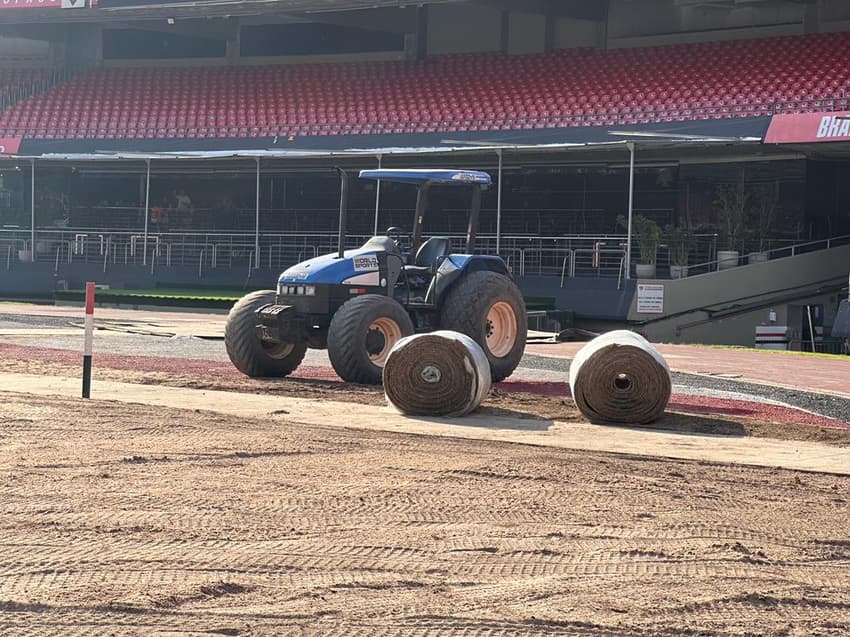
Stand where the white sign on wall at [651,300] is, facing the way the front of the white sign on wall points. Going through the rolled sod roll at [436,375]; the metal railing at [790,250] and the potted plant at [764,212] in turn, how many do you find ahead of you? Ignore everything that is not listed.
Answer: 1

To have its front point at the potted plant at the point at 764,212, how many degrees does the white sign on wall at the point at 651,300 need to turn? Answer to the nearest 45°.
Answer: approximately 135° to its left

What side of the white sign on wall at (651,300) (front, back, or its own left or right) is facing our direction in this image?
front

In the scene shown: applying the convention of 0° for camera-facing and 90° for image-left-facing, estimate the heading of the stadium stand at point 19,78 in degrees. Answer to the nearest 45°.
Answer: approximately 315°

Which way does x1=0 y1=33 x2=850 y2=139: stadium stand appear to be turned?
toward the camera

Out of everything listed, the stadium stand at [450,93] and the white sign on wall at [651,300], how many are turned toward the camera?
2

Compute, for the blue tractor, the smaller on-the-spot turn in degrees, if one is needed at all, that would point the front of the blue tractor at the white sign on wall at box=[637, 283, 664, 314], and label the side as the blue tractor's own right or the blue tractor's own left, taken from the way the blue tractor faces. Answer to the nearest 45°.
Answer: approximately 180°
